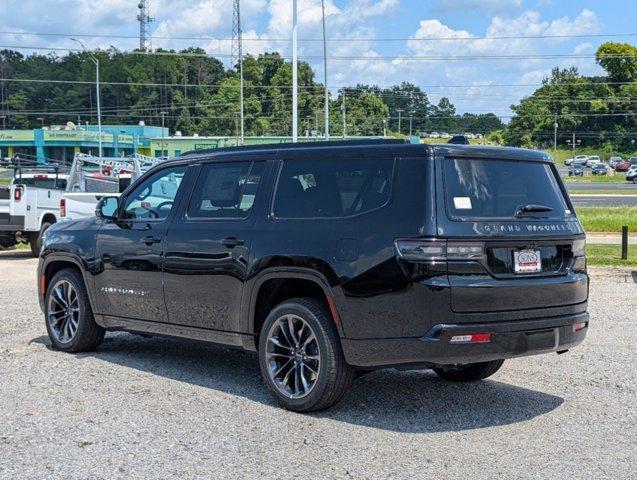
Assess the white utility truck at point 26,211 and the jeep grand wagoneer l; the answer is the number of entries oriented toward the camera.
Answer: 0

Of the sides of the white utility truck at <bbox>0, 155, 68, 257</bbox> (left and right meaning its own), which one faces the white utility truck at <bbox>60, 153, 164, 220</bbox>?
right

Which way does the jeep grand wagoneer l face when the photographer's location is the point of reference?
facing away from the viewer and to the left of the viewer

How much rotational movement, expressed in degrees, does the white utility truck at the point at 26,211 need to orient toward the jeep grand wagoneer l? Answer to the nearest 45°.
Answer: approximately 135° to its right

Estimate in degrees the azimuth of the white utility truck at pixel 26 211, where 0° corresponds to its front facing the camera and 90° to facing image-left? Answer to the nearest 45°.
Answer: approximately 225°
